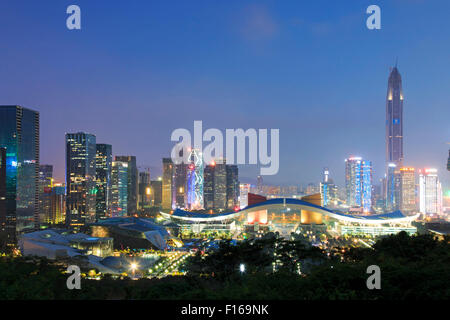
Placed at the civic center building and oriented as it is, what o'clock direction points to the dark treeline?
The dark treeline is roughly at 12 o'clock from the civic center building.

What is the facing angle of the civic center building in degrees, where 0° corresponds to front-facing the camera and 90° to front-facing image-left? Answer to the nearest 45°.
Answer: approximately 0°
